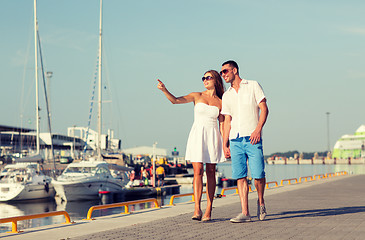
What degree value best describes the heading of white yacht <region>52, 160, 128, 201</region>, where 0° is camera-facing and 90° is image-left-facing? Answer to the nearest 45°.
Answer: approximately 45°

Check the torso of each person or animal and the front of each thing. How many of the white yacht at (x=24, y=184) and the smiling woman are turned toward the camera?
1

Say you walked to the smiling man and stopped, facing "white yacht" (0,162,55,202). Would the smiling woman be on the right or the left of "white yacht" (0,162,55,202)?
left

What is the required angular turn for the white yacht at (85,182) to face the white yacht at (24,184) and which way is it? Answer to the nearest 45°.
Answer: approximately 45° to its right

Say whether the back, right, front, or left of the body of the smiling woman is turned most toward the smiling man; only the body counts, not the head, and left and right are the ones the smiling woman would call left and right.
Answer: left

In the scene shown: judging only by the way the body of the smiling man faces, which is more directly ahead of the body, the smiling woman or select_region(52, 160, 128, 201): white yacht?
the smiling woman

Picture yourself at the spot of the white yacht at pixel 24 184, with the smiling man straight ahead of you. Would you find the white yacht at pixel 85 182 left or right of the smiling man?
left
